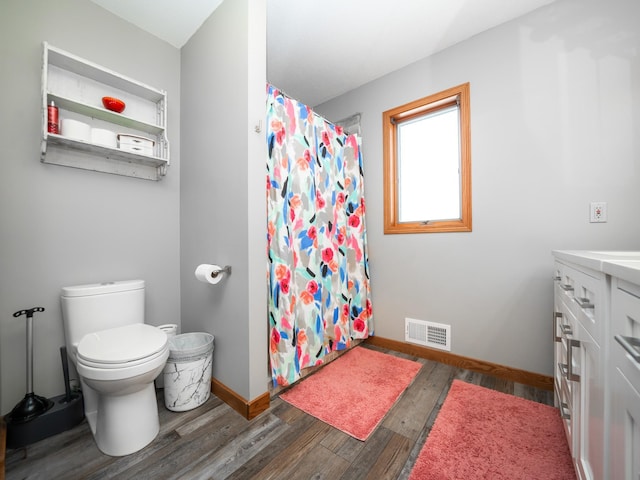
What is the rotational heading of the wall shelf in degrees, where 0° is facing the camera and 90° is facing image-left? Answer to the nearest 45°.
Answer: approximately 315°

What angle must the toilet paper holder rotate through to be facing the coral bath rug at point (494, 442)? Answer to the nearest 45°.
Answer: approximately 90° to its left

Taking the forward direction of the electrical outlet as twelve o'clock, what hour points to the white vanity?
The white vanity is roughly at 12 o'clock from the electrical outlet.

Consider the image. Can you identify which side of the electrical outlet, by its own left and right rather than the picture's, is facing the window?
right

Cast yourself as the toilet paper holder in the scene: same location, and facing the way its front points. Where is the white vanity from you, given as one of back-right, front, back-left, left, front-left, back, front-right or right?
left

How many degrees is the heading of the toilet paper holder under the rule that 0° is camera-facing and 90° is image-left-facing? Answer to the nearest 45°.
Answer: approximately 45°

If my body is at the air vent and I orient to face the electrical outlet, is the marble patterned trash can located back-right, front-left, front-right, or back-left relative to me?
back-right

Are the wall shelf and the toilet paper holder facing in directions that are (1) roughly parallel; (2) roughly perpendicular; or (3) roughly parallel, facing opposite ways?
roughly perpendicular

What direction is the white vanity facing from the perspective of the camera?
to the viewer's left

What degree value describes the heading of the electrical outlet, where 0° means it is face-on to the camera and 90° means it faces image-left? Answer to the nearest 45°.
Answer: approximately 0°

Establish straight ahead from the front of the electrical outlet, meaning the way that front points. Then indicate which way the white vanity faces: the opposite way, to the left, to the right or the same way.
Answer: to the right
